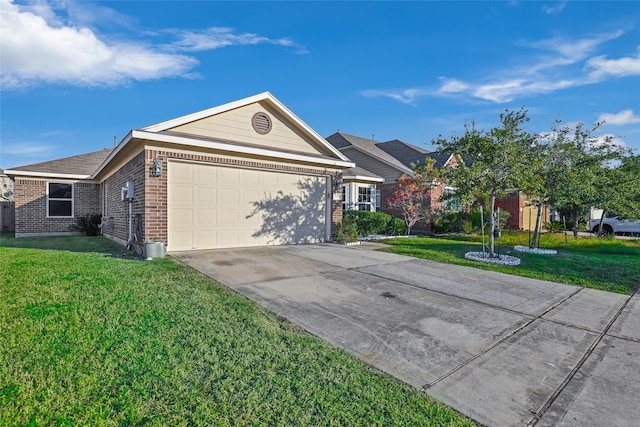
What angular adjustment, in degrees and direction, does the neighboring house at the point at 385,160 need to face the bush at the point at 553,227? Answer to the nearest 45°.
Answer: approximately 45° to its left

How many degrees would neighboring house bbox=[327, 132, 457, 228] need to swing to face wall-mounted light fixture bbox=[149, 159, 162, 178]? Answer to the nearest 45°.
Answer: approximately 45° to its right

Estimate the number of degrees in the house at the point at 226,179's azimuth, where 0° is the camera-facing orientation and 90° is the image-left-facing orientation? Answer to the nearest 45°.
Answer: approximately 315°

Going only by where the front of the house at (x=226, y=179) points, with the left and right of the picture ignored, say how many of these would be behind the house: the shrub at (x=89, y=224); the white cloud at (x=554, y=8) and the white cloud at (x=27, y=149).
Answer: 2

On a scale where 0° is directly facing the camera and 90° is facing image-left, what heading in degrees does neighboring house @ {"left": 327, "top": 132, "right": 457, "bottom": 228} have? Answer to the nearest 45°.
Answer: approximately 315°
